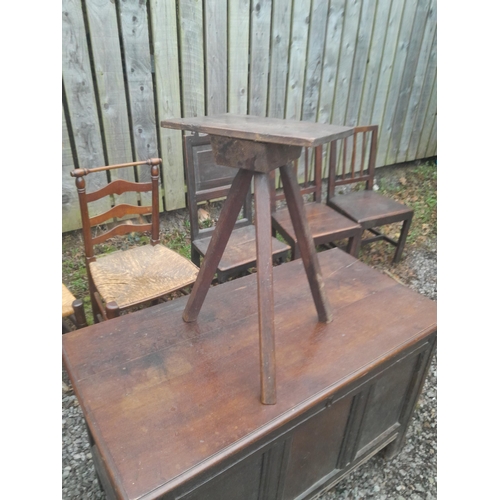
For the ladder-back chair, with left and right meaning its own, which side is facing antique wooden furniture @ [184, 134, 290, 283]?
left

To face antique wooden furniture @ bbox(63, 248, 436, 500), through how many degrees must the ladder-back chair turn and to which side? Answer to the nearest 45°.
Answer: approximately 45° to its right

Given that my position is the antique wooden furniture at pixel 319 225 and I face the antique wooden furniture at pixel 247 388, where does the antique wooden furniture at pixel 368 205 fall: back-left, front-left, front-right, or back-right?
back-left

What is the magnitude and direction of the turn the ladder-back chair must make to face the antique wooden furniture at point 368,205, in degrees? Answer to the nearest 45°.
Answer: approximately 45° to its left

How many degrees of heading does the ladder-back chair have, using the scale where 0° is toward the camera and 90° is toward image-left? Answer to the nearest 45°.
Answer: approximately 315°

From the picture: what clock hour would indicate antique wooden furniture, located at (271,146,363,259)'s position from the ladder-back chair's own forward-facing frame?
The antique wooden furniture is roughly at 10 o'clock from the ladder-back chair.
